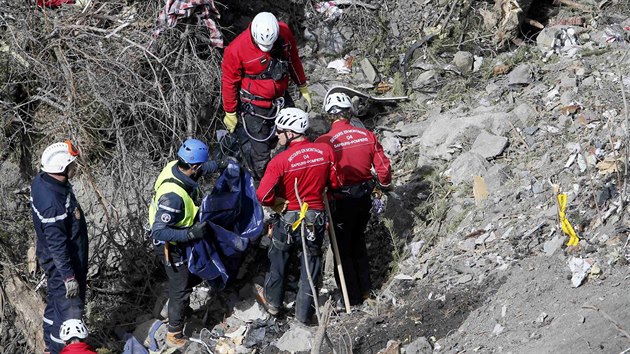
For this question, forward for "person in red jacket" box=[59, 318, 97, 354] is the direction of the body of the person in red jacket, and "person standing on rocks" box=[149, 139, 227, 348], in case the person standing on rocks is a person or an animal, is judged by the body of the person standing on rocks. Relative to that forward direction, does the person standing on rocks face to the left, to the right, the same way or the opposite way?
to the right

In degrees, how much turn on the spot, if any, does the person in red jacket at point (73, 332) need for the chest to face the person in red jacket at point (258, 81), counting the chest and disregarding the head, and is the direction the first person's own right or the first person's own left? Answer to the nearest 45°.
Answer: approximately 45° to the first person's own right

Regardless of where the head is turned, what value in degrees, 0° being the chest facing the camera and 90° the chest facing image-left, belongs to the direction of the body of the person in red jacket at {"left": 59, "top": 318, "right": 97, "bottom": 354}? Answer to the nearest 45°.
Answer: approximately 180°

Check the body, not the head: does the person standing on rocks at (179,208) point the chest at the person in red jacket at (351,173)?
yes

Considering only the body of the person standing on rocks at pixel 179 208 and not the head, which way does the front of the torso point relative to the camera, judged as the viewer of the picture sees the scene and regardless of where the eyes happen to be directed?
to the viewer's right

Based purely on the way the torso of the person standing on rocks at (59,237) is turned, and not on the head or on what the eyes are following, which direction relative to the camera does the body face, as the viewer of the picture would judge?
to the viewer's right

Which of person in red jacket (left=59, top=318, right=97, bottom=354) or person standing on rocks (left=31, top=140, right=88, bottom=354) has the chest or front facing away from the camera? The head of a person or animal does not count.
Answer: the person in red jacket

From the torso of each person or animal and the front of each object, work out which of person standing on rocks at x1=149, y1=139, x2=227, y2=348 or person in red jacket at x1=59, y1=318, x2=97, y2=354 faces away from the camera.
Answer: the person in red jacket

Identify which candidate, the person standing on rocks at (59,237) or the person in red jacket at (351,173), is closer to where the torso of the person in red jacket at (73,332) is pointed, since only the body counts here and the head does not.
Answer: the person standing on rocks

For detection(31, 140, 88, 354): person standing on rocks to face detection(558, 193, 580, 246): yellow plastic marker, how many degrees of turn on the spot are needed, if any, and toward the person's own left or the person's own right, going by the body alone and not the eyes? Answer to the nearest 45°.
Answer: approximately 45° to the person's own right

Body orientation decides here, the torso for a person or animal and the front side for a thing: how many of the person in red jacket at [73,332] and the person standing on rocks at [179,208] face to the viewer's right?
1

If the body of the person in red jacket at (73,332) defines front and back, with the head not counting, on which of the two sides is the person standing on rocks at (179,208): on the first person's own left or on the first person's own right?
on the first person's own right

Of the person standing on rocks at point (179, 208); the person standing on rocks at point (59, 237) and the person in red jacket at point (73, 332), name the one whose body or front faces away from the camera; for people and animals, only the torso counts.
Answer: the person in red jacket

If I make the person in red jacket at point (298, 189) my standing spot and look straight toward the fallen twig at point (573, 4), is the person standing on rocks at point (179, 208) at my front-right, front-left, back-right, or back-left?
back-left

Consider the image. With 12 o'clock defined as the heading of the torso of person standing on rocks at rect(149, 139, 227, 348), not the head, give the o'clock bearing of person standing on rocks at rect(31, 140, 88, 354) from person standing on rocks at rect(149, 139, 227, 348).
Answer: person standing on rocks at rect(31, 140, 88, 354) is roughly at 6 o'clock from person standing on rocks at rect(149, 139, 227, 348).
